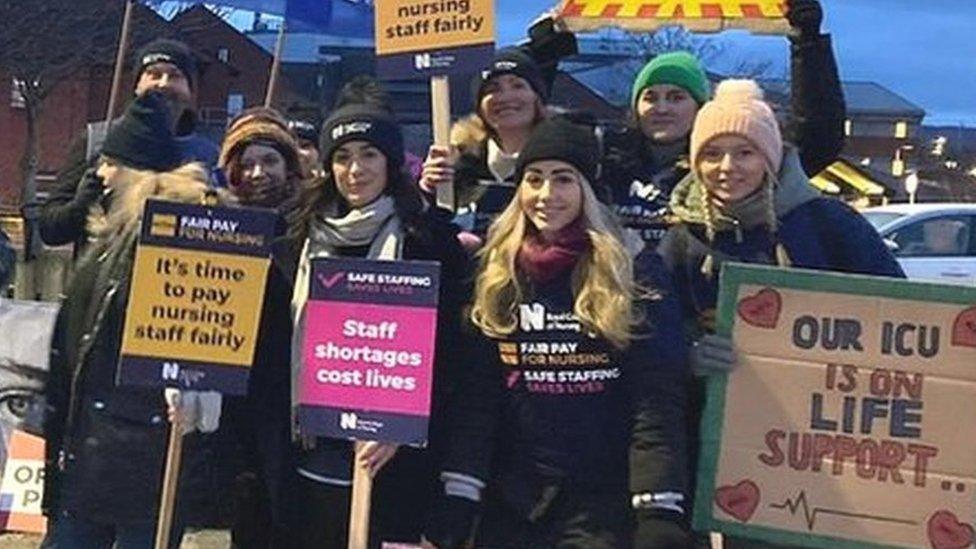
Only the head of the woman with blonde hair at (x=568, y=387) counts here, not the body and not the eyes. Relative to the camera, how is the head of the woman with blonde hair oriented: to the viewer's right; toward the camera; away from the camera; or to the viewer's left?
toward the camera

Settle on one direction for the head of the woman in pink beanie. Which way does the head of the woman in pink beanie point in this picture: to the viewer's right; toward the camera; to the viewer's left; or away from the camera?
toward the camera

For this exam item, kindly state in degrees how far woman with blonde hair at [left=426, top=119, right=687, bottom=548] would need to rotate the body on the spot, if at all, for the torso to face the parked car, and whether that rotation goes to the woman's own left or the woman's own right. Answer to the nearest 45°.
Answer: approximately 180°

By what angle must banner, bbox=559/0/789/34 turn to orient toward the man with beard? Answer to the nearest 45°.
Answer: approximately 90° to its right

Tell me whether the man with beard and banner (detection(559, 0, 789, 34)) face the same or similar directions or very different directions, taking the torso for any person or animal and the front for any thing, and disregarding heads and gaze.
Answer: same or similar directions

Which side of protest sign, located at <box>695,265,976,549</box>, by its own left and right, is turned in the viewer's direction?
front

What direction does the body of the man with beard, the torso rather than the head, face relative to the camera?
toward the camera

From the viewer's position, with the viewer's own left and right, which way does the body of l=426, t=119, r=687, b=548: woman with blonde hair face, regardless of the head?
facing the viewer

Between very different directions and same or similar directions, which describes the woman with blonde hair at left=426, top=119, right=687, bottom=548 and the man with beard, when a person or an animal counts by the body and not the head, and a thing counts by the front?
same or similar directions

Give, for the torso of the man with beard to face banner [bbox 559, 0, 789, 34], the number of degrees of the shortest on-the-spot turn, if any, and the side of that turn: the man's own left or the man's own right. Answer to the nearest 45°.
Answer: approximately 90° to the man's own left

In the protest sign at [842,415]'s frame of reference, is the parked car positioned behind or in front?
behind

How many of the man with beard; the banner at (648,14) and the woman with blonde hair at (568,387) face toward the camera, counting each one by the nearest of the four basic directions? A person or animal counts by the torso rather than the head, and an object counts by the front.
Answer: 3

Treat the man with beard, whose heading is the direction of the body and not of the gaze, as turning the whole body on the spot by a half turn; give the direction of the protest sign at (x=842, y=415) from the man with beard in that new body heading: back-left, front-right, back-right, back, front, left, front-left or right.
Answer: back-right
